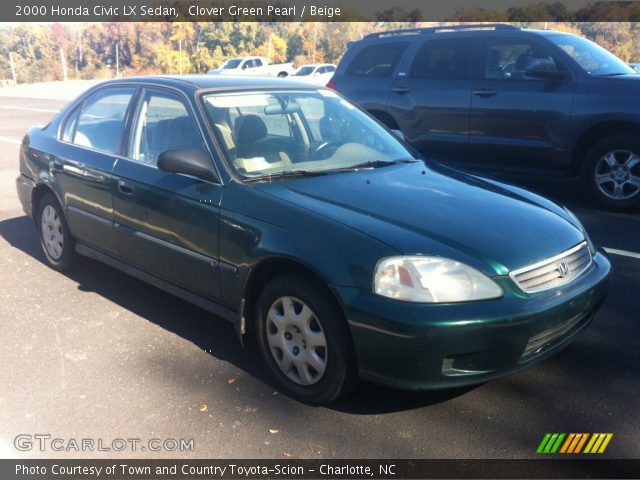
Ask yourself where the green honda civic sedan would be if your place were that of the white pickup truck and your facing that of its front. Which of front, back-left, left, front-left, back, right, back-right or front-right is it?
front-left

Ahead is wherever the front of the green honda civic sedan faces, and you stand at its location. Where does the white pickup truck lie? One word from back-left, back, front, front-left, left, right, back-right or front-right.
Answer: back-left

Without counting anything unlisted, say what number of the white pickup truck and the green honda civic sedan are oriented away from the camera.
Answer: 0

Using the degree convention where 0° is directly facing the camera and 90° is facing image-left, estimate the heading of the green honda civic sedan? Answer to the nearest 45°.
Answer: approximately 315°

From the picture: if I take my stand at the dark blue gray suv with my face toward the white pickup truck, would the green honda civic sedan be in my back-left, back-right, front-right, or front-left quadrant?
back-left

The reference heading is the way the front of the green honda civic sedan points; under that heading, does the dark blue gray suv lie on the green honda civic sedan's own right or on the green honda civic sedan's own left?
on the green honda civic sedan's own left
